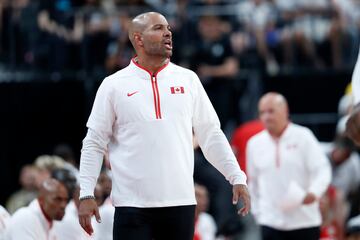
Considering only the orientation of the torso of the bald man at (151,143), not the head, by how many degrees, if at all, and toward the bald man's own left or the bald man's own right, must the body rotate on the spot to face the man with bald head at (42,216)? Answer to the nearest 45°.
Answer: approximately 135° to the bald man's own right

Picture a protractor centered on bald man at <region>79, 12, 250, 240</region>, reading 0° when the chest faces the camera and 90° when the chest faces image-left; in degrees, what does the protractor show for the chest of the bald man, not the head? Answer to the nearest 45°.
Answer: approximately 0°

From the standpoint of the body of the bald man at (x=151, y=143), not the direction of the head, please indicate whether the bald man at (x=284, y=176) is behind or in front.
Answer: behind
